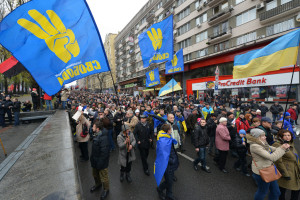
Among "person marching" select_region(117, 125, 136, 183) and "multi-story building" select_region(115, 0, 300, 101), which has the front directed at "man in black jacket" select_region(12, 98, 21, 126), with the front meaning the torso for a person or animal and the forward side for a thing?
the multi-story building

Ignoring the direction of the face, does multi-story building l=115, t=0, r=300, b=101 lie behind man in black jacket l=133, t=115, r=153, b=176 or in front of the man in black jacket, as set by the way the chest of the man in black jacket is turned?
behind

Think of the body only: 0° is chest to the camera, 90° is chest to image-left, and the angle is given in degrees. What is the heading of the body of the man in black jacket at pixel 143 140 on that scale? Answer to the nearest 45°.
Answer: approximately 0°

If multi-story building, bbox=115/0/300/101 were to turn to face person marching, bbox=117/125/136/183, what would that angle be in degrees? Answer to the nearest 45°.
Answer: approximately 45° to its left

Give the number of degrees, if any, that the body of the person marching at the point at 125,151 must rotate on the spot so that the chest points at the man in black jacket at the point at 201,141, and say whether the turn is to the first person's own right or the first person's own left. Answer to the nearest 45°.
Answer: approximately 90° to the first person's own left

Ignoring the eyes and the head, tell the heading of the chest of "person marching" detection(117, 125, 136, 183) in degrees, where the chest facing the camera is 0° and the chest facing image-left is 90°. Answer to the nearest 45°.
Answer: approximately 0°
